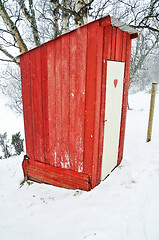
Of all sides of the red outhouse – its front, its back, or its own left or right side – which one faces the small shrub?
back

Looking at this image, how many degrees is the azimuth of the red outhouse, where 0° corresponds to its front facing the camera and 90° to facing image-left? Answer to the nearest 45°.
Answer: approximately 315°
